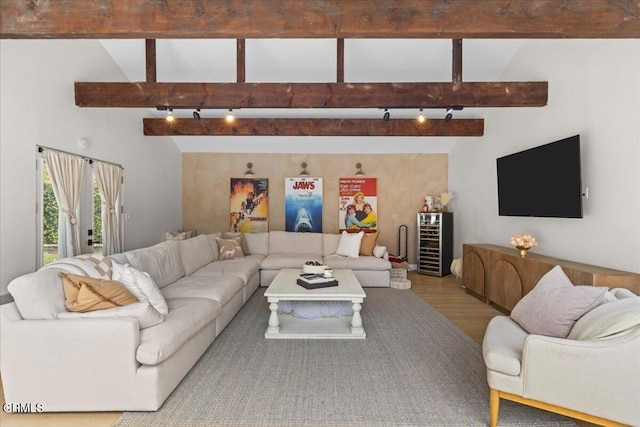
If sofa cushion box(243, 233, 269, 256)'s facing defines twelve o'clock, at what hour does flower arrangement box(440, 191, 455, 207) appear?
The flower arrangement is roughly at 9 o'clock from the sofa cushion.

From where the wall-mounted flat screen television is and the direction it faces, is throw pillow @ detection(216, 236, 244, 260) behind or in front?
in front

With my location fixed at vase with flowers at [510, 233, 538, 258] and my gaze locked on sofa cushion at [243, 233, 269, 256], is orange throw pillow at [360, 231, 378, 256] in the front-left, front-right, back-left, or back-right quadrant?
front-right

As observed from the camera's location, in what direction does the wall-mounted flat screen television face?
facing the viewer and to the left of the viewer

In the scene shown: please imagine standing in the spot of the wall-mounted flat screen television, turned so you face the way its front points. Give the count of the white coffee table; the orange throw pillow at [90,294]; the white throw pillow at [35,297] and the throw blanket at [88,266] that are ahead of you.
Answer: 4

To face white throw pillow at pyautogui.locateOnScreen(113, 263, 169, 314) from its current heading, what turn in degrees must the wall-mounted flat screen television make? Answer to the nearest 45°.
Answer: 0° — it already faces it

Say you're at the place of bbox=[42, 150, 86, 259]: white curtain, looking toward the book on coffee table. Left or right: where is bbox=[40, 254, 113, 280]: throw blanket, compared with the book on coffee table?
right

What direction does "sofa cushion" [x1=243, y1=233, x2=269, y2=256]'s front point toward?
toward the camera

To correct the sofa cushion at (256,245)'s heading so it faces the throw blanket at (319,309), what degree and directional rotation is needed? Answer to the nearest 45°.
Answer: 0° — it already faces it

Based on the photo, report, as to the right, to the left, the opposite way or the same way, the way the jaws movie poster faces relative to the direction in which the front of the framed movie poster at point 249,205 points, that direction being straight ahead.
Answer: the same way

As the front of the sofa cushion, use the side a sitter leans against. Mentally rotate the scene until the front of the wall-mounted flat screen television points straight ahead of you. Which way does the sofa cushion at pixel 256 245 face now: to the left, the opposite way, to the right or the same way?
to the left

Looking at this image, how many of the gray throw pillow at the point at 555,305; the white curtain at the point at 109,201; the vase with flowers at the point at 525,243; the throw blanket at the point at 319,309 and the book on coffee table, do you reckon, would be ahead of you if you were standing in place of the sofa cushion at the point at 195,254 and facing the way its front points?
4

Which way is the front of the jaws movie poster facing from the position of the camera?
facing the viewer
